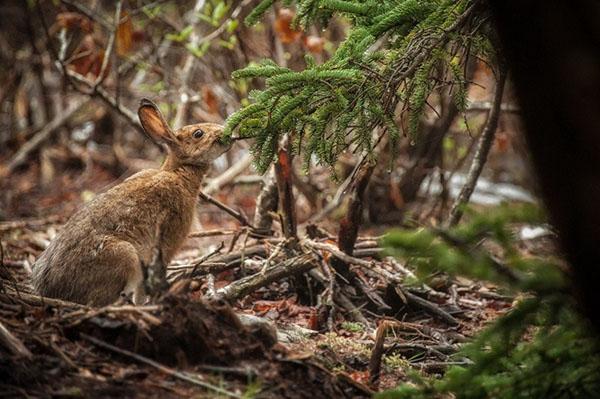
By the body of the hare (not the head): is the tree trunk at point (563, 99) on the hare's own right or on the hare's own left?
on the hare's own right

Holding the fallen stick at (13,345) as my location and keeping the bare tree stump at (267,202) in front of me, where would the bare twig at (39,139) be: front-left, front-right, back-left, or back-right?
front-left

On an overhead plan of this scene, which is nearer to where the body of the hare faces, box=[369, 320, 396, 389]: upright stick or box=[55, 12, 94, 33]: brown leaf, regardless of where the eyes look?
the upright stick

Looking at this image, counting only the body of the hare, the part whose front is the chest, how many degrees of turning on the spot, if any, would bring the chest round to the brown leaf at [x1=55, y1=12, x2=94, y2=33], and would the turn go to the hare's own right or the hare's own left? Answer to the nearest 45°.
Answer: approximately 90° to the hare's own left

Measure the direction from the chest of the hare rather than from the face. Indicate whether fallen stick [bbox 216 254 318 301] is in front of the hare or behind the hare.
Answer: in front

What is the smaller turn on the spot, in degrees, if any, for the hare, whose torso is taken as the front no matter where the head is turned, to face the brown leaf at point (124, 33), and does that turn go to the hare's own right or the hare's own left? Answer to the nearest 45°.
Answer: approximately 90° to the hare's own left

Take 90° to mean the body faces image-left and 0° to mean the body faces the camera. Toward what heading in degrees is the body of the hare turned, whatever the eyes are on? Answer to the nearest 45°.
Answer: approximately 270°

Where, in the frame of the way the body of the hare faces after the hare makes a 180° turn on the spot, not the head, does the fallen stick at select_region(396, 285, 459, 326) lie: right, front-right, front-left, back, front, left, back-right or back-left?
back

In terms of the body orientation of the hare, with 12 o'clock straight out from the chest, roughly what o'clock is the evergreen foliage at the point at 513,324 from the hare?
The evergreen foliage is roughly at 2 o'clock from the hare.

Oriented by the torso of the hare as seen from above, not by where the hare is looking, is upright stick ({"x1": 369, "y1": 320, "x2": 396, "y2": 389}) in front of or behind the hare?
in front

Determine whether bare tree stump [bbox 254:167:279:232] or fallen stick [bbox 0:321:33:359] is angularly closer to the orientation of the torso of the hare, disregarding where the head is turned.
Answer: the bare tree stump

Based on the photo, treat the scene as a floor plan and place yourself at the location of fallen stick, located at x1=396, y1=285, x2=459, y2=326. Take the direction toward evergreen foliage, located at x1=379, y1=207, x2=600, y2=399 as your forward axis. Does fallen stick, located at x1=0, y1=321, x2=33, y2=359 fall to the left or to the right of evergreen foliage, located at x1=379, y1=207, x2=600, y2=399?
right
